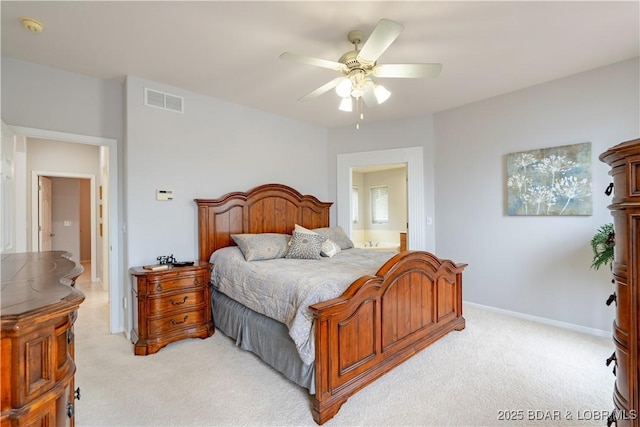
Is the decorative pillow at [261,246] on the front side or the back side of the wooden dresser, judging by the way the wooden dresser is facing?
on the front side

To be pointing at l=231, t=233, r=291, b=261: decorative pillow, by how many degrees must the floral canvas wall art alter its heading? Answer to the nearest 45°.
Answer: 0° — it already faces it

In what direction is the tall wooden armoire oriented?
to the viewer's left

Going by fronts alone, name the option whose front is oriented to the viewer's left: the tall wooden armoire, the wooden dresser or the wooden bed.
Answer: the tall wooden armoire

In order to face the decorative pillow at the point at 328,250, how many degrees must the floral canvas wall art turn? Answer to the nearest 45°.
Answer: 0° — it already faces it

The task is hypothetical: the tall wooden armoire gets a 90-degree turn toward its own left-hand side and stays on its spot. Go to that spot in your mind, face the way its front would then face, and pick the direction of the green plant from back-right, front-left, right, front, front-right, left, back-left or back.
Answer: back

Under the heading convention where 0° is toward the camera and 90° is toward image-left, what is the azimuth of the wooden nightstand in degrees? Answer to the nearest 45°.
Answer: approximately 315°

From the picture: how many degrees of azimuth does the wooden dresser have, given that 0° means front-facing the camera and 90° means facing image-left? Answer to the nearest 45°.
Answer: approximately 270°
